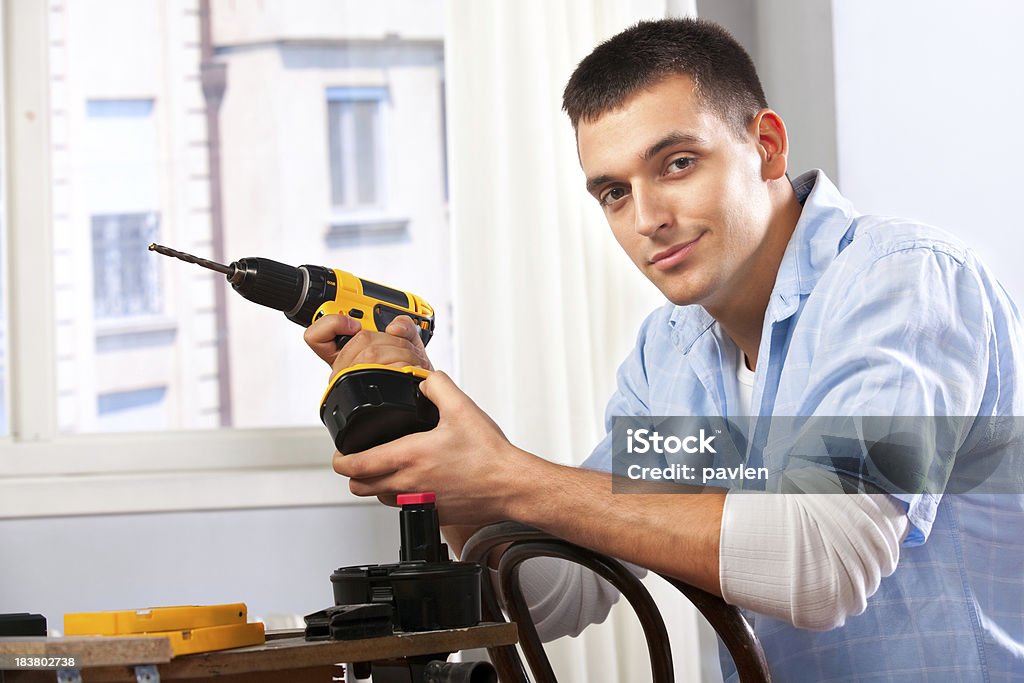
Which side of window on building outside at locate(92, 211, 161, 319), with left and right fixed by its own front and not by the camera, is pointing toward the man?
front

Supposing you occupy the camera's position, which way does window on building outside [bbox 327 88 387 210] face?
facing the viewer

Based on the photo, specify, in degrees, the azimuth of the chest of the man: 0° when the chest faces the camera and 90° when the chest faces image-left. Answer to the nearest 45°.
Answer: approximately 45°

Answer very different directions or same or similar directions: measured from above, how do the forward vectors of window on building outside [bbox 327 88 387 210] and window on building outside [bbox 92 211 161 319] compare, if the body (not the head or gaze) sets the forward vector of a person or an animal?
same or similar directions

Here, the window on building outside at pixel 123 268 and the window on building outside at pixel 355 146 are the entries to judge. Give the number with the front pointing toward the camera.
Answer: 2

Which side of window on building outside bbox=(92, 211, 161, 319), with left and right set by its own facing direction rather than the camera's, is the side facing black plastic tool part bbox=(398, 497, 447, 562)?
front

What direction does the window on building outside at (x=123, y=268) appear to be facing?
toward the camera

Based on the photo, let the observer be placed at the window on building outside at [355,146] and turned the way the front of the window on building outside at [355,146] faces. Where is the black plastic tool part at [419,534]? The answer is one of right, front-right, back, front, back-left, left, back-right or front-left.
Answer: front
